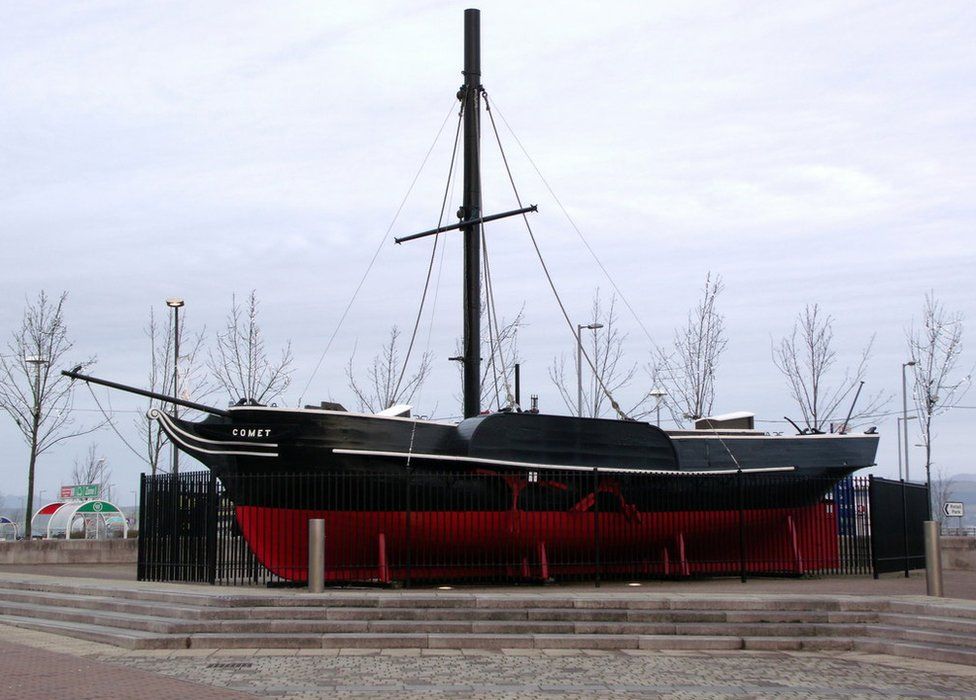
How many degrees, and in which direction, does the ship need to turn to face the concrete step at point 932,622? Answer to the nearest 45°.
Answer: approximately 135° to its left

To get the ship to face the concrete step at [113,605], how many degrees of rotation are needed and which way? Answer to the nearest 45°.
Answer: approximately 45° to its left

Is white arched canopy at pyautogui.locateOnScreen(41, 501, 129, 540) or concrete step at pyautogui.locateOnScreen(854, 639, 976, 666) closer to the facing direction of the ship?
the white arched canopy

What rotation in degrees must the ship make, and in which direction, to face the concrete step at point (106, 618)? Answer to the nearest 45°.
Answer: approximately 45° to its left

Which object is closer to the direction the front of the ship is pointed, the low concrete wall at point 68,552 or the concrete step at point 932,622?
the low concrete wall

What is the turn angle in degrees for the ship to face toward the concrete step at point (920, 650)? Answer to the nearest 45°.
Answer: approximately 135° to its left

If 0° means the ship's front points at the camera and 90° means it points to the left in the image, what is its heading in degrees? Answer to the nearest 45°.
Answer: approximately 90°
